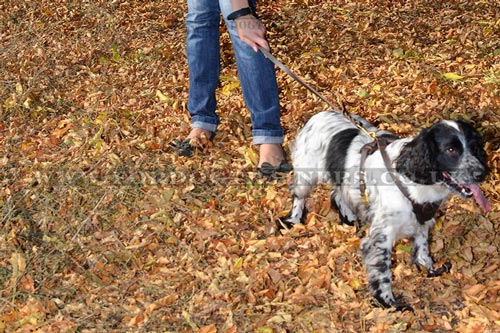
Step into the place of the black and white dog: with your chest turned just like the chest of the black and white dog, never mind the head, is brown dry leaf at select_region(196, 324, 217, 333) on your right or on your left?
on your right

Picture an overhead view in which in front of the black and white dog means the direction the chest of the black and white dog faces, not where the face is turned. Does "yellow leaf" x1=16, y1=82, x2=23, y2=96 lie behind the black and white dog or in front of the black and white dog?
behind

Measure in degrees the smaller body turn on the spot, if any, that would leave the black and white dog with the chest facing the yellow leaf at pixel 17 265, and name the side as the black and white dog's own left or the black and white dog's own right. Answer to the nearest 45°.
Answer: approximately 135° to the black and white dog's own right

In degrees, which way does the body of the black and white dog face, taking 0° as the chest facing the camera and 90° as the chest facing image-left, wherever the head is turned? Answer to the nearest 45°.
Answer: approximately 315°

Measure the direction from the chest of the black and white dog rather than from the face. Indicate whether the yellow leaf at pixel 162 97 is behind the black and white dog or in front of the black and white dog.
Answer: behind
